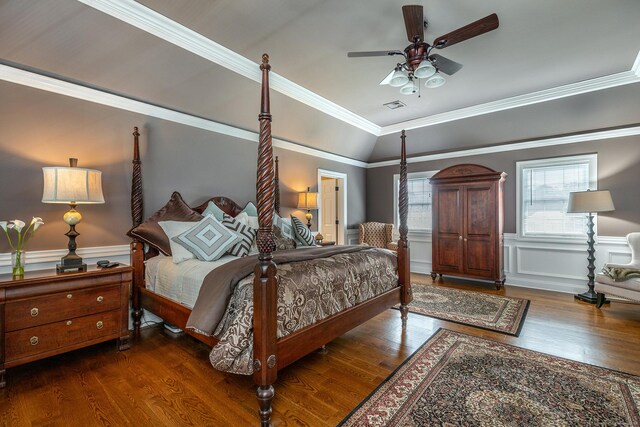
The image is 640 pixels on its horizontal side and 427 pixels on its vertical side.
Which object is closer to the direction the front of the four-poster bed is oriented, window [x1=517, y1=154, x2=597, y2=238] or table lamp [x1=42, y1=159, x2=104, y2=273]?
the window

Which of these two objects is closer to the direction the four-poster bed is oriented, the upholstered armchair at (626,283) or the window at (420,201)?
the upholstered armchair

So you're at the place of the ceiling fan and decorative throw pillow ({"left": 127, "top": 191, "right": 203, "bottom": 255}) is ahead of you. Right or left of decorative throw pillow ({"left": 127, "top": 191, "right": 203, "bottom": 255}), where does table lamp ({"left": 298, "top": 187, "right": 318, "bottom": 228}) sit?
right

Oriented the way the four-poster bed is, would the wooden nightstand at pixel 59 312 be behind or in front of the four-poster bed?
behind

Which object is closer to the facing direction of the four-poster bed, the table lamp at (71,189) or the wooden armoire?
the wooden armoire

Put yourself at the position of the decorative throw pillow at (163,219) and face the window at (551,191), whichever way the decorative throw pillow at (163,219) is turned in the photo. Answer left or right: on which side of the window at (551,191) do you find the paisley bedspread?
right

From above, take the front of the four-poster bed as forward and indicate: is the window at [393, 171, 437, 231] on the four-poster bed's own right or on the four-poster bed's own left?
on the four-poster bed's own left

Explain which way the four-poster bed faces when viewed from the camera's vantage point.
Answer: facing the viewer and to the right of the viewer

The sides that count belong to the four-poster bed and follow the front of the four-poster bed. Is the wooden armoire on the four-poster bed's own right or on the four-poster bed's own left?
on the four-poster bed's own left

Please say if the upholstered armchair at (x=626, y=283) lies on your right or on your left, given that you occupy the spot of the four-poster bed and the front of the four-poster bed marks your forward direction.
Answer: on your left

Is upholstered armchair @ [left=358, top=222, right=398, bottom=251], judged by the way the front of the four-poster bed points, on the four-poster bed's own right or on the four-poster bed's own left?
on the four-poster bed's own left

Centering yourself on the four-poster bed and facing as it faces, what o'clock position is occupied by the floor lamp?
The floor lamp is roughly at 10 o'clock from the four-poster bed.

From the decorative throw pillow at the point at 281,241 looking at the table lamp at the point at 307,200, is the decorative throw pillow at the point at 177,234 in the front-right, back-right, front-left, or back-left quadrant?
back-left
